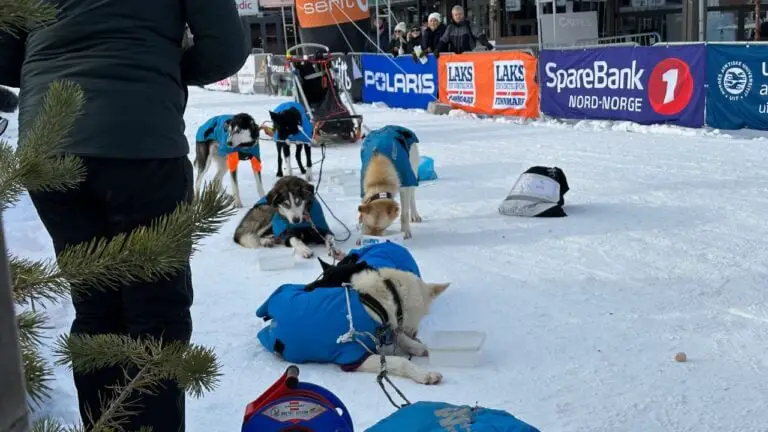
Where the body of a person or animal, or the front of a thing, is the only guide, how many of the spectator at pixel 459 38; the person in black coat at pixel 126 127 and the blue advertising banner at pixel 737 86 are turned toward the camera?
2

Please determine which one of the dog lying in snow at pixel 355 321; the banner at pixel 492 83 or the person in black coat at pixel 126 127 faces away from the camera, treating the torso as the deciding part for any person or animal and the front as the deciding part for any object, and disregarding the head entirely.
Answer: the person in black coat

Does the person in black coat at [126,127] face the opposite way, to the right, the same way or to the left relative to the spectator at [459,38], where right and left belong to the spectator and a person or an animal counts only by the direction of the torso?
the opposite way

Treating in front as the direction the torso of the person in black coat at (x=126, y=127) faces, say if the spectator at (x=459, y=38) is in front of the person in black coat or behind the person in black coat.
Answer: in front

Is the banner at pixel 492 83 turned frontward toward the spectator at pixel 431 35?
no

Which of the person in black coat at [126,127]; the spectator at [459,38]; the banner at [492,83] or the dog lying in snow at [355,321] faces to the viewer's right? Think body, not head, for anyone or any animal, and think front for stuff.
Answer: the dog lying in snow

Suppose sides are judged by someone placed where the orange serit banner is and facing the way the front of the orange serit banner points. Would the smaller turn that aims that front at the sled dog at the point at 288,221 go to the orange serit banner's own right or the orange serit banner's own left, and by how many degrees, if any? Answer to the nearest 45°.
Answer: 0° — it already faces it

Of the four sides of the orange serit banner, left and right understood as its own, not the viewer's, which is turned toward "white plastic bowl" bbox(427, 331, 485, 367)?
front

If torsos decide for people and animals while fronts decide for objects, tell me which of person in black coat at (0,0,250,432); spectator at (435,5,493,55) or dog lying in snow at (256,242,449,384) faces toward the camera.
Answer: the spectator

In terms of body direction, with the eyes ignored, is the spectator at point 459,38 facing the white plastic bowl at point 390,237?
yes

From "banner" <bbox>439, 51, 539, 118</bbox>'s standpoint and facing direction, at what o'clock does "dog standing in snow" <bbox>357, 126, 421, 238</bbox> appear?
The dog standing in snow is roughly at 12 o'clock from the banner.

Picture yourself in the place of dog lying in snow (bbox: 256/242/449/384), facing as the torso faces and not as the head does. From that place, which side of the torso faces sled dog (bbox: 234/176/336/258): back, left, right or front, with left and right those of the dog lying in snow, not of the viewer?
left

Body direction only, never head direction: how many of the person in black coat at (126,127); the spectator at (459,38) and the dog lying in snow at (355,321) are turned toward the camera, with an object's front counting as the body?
1

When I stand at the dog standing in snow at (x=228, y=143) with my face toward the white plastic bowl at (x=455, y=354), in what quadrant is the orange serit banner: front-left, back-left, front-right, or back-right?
back-left

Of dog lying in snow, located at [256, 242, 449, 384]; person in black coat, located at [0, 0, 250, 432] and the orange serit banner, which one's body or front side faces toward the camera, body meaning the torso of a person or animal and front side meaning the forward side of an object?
the orange serit banner

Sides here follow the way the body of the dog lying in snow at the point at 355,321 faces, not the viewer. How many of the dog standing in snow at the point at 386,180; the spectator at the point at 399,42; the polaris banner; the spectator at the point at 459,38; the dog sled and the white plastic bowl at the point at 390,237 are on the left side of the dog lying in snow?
6

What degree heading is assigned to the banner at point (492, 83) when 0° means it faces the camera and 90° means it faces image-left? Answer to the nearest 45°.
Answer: approximately 0°

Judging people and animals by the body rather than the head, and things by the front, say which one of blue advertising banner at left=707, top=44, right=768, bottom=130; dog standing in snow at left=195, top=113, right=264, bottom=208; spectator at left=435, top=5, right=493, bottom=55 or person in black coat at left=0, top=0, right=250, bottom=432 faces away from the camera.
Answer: the person in black coat

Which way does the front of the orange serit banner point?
toward the camera

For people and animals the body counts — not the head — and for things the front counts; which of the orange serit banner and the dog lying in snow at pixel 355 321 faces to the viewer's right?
the dog lying in snow

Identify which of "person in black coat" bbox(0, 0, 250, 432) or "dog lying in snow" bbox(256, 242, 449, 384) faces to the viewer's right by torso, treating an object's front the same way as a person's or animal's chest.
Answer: the dog lying in snow

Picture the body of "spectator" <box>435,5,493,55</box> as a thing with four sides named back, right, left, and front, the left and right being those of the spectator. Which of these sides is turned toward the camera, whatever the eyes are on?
front

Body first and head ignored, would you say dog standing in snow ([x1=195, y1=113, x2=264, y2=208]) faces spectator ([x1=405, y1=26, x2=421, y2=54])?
no

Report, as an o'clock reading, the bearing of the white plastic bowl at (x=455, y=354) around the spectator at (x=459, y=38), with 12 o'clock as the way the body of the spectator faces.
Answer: The white plastic bowl is roughly at 12 o'clock from the spectator.
